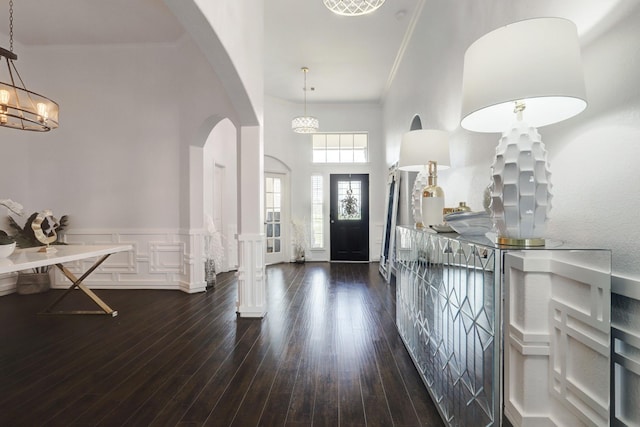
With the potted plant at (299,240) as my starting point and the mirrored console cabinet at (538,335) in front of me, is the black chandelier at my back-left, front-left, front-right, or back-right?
front-right

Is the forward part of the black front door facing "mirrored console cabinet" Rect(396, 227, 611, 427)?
yes

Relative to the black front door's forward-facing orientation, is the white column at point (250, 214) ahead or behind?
ahead

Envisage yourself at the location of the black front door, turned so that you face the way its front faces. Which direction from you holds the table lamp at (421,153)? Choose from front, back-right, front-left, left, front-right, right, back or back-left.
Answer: front

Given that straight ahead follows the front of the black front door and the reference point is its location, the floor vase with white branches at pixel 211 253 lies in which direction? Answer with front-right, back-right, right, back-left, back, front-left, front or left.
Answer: front-right

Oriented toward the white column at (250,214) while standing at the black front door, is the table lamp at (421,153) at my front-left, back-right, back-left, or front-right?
front-left

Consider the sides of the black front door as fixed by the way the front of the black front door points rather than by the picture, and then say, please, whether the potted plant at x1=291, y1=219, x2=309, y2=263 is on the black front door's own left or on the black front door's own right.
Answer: on the black front door's own right

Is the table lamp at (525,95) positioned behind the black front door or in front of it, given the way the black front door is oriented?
in front

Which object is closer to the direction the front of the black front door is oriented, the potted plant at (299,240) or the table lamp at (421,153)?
the table lamp

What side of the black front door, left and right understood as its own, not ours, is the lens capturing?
front
